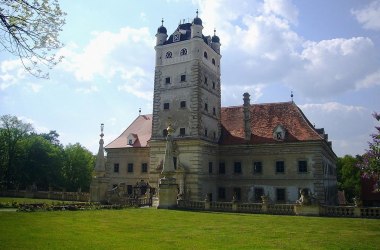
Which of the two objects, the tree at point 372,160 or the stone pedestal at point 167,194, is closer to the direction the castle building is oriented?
the stone pedestal

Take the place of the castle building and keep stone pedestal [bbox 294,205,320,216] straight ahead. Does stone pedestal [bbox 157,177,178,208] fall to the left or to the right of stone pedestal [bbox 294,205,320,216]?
right

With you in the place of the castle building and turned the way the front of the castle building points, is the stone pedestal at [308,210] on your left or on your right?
on your left

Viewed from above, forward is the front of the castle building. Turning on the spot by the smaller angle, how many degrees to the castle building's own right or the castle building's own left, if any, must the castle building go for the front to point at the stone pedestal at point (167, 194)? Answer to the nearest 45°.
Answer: approximately 45° to the castle building's own left

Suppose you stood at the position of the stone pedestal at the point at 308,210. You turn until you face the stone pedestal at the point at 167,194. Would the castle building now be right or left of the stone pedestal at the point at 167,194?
right

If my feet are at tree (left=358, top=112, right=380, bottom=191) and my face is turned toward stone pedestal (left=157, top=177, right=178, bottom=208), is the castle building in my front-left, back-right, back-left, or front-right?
front-right

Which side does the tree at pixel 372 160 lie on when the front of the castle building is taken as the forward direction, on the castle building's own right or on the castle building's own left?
on the castle building's own left
